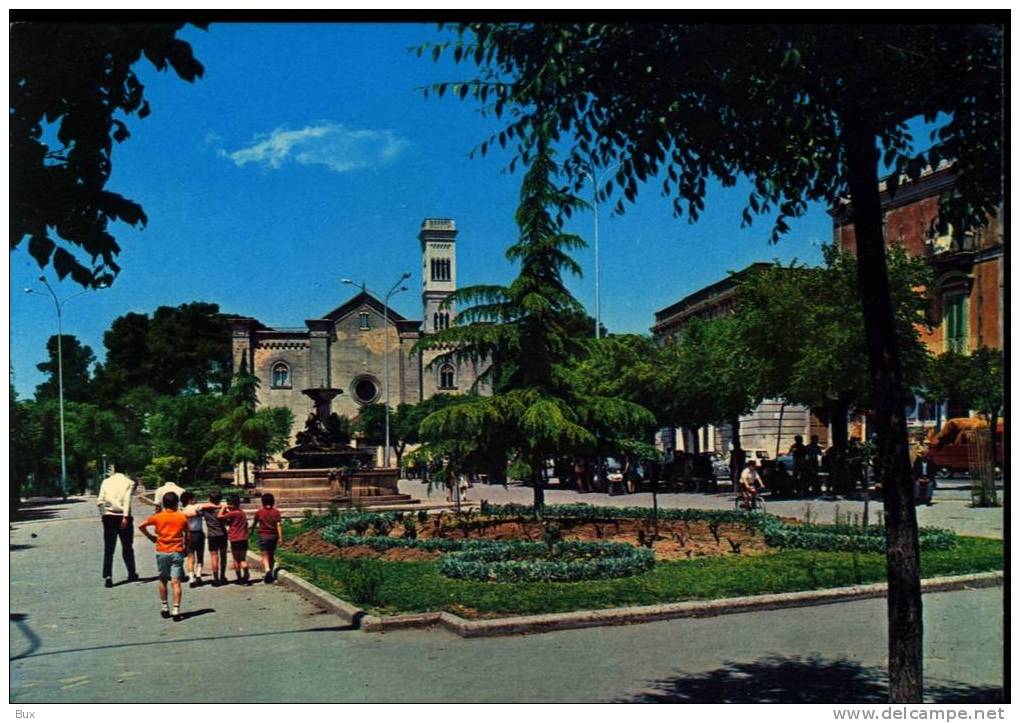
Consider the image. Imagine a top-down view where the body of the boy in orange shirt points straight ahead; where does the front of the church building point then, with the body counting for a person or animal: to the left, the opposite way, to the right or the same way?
the opposite way

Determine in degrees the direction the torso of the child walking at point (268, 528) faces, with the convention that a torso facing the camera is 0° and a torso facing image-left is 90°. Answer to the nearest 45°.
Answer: approximately 180°

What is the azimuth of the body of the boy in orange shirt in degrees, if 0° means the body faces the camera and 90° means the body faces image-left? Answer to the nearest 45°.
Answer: approximately 180°

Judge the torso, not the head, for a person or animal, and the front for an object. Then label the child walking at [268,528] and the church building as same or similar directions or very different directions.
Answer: very different directions

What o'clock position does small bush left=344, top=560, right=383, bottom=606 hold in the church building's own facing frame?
The small bush is roughly at 12 o'clock from the church building.

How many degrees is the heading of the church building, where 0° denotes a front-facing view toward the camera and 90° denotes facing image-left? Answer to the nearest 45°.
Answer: approximately 0°
